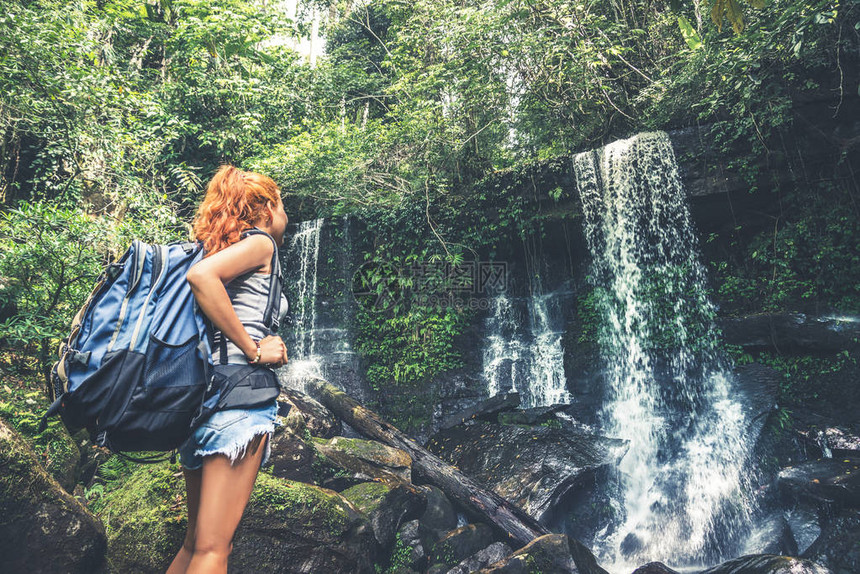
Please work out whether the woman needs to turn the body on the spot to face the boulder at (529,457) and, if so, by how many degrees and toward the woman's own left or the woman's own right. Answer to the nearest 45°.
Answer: approximately 45° to the woman's own left

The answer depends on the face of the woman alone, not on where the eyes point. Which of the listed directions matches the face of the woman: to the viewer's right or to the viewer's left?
to the viewer's right

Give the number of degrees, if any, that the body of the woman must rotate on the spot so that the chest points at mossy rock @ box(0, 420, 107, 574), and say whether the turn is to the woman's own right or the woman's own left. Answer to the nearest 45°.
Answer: approximately 135° to the woman's own left

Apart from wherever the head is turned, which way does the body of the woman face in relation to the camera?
to the viewer's right

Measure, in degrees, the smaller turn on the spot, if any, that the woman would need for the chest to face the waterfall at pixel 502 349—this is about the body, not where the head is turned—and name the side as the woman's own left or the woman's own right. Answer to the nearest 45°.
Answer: approximately 45° to the woman's own left
